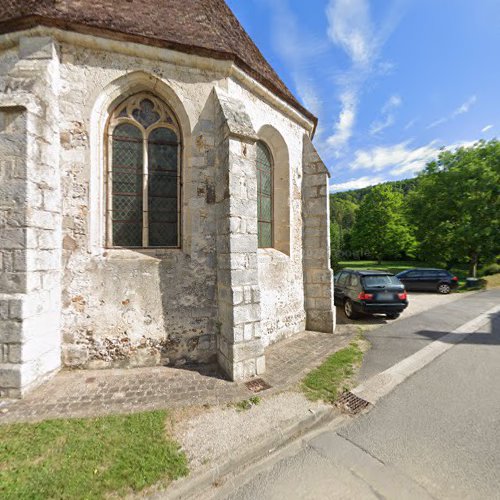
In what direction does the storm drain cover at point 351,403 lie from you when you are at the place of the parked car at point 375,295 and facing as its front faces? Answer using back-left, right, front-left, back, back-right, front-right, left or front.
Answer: back-left

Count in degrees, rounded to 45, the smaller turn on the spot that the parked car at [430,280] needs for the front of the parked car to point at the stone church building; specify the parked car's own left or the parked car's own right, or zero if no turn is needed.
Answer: approximately 90° to the parked car's own left

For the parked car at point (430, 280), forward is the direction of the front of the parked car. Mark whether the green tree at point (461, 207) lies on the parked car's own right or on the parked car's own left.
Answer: on the parked car's own right

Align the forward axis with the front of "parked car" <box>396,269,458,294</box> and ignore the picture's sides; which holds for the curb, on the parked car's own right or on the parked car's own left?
on the parked car's own left

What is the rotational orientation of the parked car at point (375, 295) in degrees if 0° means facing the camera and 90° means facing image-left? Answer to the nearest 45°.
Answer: approximately 135°

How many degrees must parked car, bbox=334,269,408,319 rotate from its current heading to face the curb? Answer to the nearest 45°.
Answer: approximately 135° to its left

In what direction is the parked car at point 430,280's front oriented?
to the viewer's left

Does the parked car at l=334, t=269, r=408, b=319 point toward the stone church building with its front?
no

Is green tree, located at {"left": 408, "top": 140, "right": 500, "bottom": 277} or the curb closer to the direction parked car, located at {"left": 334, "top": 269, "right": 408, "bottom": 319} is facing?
the green tree

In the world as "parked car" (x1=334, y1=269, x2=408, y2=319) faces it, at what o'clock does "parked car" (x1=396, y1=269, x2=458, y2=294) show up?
"parked car" (x1=396, y1=269, x2=458, y2=294) is roughly at 2 o'clock from "parked car" (x1=334, y1=269, x2=408, y2=319).

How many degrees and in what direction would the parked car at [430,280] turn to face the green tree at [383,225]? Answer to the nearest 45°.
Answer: approximately 90° to its right
